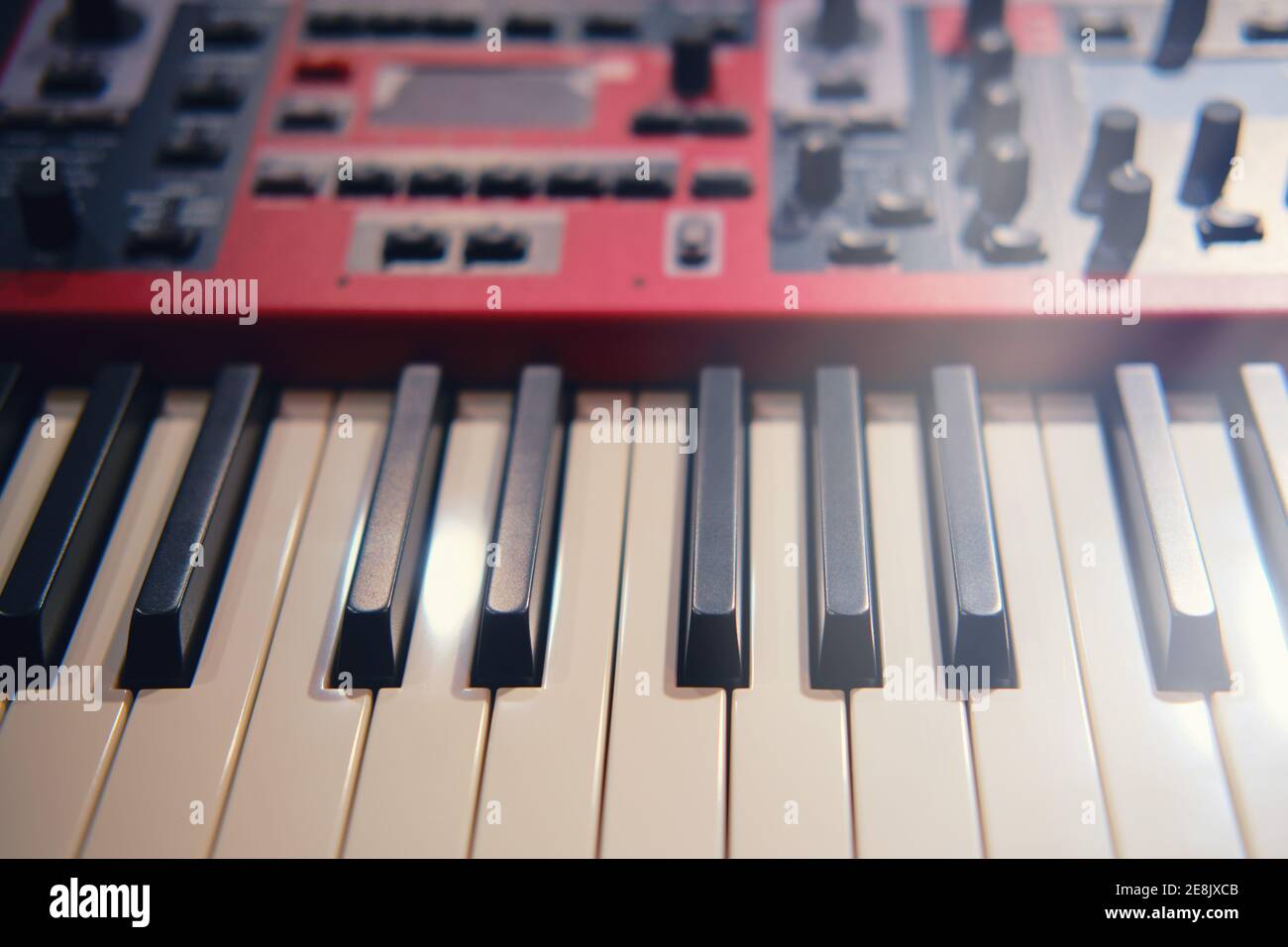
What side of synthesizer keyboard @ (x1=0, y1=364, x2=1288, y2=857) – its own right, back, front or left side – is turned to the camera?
front
